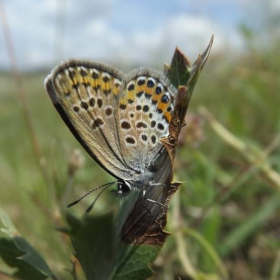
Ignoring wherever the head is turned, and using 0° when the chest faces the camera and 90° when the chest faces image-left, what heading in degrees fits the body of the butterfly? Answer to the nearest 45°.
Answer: approximately 90°
